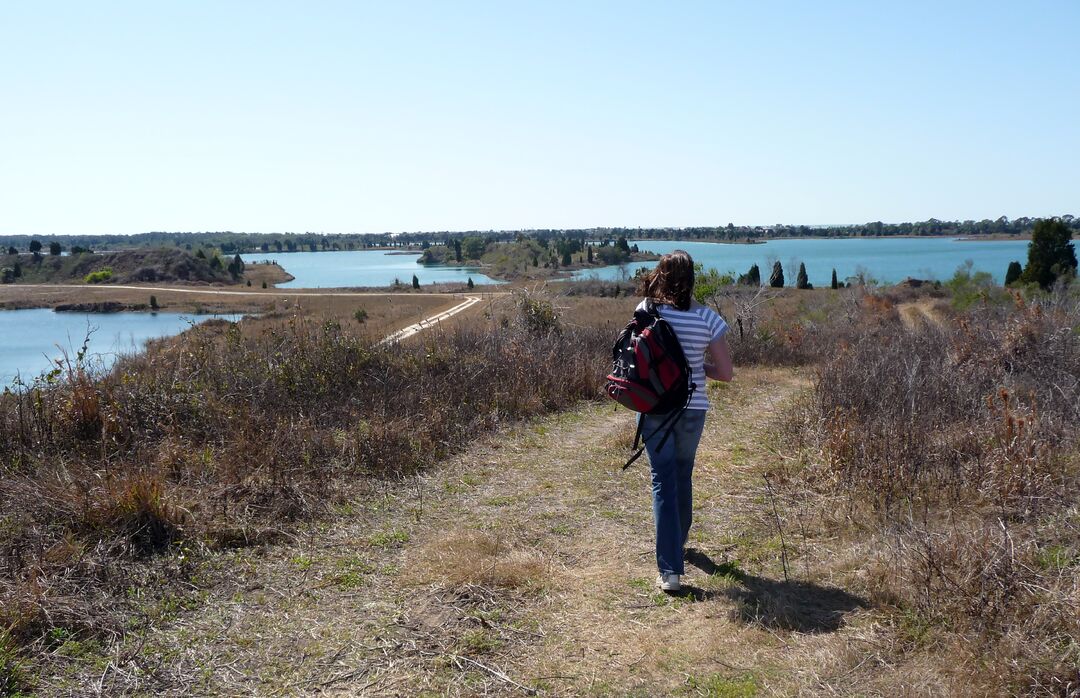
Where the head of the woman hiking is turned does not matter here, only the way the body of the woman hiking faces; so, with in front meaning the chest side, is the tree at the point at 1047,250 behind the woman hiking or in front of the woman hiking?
in front

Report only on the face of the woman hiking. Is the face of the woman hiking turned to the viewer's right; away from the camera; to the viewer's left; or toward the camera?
away from the camera

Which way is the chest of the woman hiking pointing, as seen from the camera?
away from the camera
